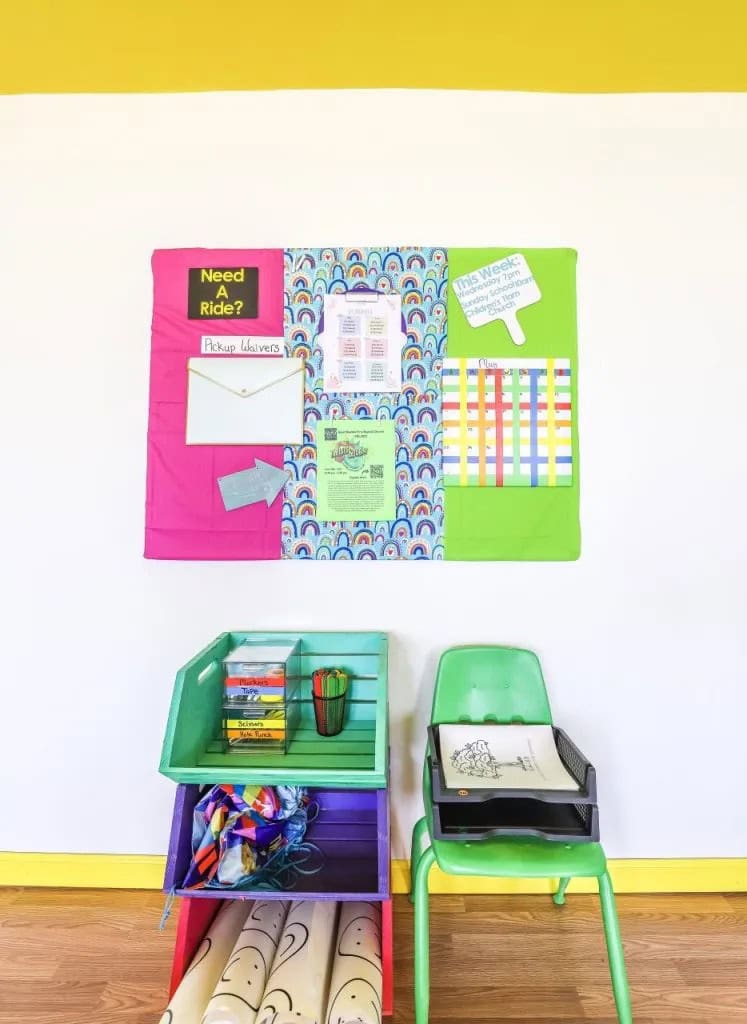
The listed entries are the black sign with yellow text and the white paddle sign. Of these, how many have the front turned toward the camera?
2

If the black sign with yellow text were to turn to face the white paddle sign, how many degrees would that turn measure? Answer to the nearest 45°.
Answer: approximately 90° to its left
